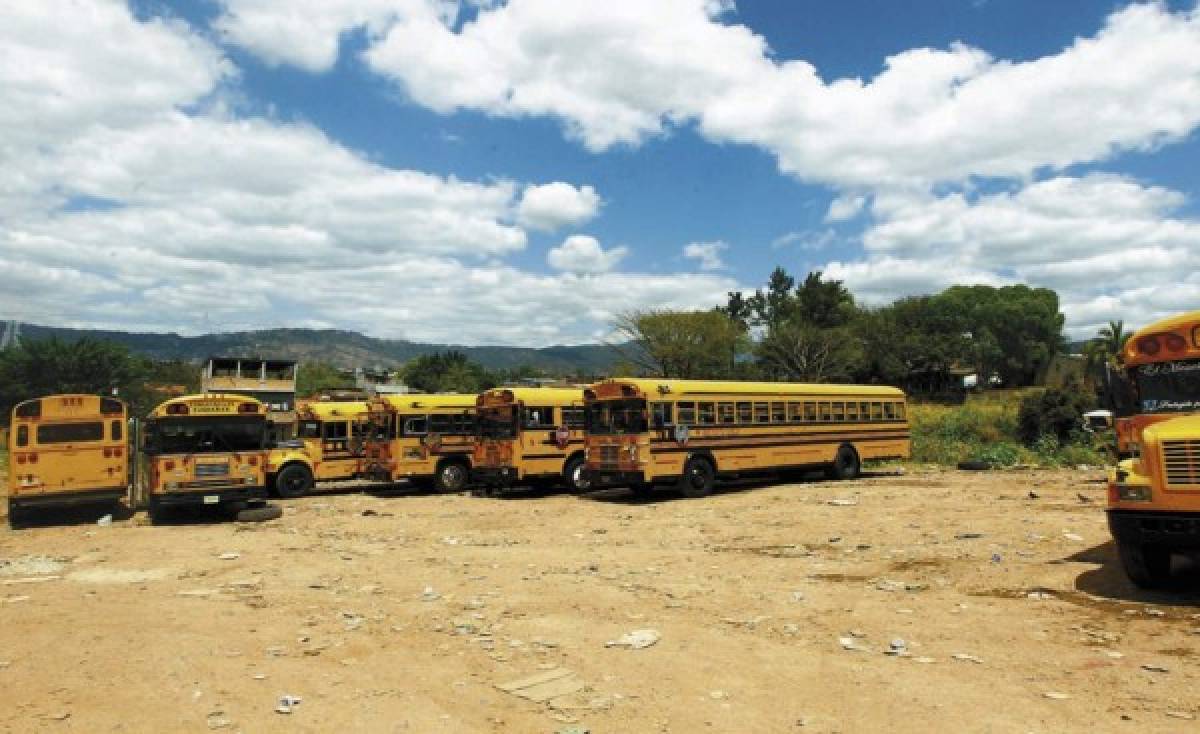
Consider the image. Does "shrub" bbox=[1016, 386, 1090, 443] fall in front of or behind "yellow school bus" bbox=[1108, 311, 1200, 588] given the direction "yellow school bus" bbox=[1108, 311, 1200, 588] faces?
behind

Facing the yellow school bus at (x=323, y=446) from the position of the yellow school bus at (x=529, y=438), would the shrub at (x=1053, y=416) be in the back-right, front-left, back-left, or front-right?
back-right

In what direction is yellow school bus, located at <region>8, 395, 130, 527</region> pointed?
away from the camera

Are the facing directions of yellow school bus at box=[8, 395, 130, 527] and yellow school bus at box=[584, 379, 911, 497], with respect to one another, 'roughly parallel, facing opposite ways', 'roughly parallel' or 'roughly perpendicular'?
roughly perpendicular

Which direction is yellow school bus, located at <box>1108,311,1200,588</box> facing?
toward the camera

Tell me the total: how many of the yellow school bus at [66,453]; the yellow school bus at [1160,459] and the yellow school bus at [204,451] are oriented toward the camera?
2

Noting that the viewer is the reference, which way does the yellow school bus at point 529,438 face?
facing the viewer and to the left of the viewer

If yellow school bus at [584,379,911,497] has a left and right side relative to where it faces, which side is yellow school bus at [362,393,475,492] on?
on its right

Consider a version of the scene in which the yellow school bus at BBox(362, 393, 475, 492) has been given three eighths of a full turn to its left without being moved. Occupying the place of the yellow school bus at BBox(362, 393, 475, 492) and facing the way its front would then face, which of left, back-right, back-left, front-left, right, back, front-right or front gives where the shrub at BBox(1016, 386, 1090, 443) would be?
front

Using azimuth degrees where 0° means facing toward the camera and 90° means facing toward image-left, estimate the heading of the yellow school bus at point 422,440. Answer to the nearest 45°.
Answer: approximately 45°

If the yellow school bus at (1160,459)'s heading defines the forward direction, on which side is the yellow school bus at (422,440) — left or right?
on its right

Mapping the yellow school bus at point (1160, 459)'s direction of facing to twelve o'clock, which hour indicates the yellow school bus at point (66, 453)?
the yellow school bus at point (66, 453) is roughly at 3 o'clock from the yellow school bus at point (1160, 459).

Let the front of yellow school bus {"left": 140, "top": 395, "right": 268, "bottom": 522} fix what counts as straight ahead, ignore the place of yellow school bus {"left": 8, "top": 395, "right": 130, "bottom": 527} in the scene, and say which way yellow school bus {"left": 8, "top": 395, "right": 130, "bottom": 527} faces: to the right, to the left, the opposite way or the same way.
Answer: the opposite way
